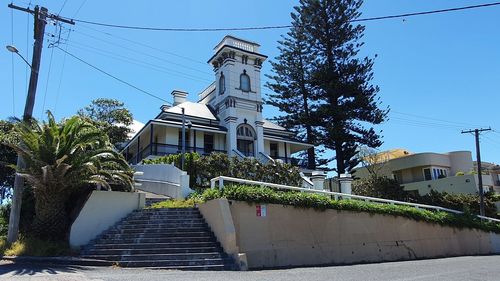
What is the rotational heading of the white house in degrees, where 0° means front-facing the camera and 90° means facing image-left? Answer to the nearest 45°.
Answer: approximately 315°

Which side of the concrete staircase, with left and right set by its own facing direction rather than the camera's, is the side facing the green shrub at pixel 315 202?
left

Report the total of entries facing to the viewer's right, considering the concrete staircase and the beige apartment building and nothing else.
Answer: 0

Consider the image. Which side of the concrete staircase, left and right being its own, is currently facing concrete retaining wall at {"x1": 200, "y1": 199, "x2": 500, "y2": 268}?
left

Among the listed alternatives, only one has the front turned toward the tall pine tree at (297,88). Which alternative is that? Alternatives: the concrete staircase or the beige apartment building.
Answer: the beige apartment building

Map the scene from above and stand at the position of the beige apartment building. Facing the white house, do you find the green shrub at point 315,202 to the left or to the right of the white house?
left

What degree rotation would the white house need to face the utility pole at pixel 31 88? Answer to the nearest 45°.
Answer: approximately 45° to its right

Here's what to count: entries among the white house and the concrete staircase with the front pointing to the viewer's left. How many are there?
0
